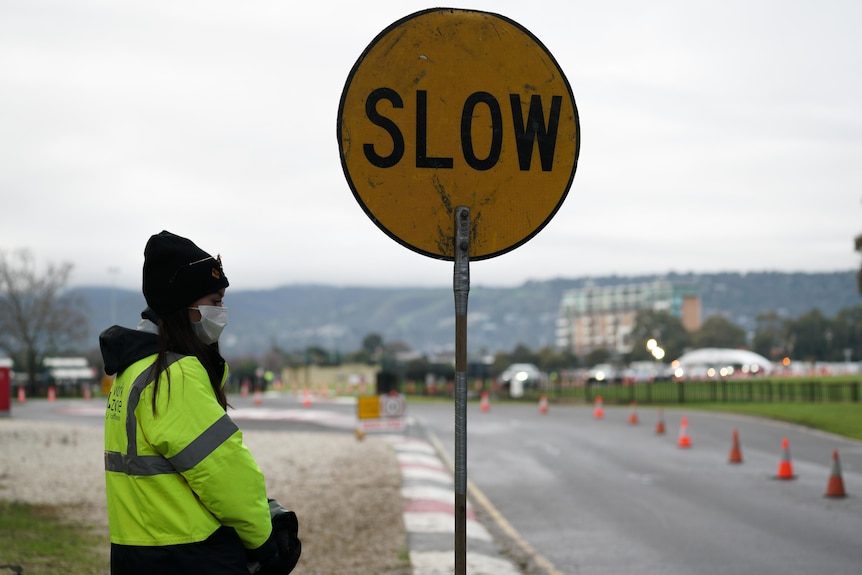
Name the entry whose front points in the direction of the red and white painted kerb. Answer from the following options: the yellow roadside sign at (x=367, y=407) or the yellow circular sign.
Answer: the yellow roadside sign

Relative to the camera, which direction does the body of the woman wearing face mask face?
to the viewer's right

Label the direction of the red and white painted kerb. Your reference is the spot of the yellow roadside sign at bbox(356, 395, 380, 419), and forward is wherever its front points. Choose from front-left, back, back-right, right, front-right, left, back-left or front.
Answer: front

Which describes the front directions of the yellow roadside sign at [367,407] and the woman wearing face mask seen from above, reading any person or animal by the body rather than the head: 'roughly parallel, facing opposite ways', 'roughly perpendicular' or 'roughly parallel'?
roughly perpendicular

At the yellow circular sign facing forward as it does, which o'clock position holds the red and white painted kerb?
The red and white painted kerb is roughly at 6 o'clock from the yellow circular sign.

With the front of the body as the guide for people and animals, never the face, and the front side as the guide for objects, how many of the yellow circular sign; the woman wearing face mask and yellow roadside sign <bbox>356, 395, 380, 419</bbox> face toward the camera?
2

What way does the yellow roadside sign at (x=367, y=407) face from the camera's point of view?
toward the camera

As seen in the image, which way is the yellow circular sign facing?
toward the camera

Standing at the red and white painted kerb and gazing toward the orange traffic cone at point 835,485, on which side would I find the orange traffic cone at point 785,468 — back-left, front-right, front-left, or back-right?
front-left

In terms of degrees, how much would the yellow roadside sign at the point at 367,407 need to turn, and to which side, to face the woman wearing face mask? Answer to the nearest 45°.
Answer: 0° — it already faces them

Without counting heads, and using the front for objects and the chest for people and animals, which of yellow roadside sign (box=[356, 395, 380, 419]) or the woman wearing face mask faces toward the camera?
the yellow roadside sign

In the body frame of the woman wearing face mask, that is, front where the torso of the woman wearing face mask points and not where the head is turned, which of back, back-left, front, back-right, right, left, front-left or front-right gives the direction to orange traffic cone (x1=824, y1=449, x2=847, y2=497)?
front-left

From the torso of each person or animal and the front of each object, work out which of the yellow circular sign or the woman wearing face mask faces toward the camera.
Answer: the yellow circular sign

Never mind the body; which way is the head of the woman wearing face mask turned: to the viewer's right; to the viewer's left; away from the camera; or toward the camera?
to the viewer's right
